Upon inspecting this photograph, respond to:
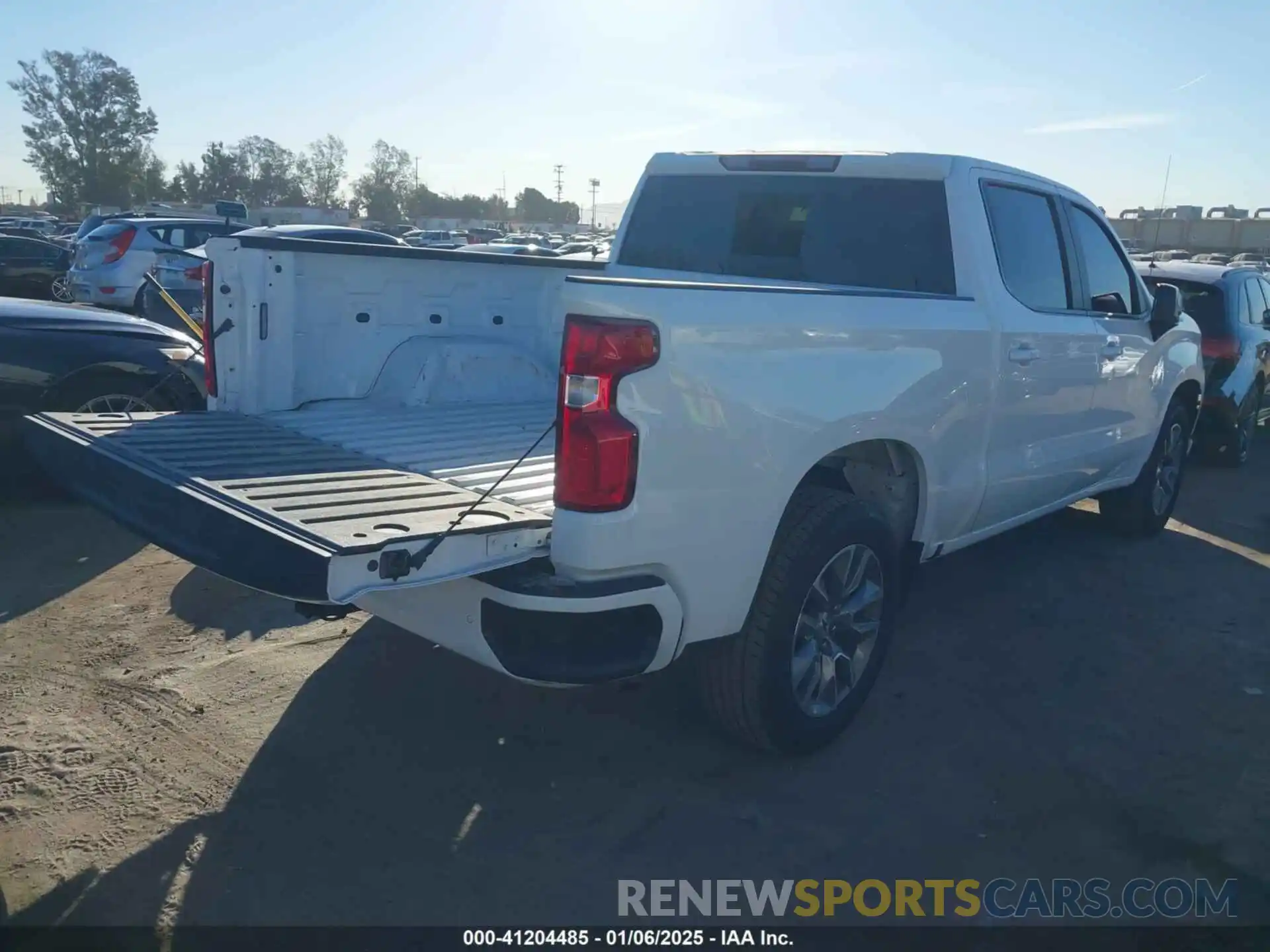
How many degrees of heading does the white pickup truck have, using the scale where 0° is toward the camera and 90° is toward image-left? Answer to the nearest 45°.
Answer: approximately 225°

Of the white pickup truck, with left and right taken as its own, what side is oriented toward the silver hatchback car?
left

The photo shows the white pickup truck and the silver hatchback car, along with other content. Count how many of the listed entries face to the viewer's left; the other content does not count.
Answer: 0

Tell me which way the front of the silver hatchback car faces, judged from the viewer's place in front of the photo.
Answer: facing away from the viewer and to the right of the viewer

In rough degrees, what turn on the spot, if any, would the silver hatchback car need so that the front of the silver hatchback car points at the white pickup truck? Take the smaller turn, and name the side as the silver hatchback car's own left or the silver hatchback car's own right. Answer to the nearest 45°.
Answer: approximately 135° to the silver hatchback car's own right
